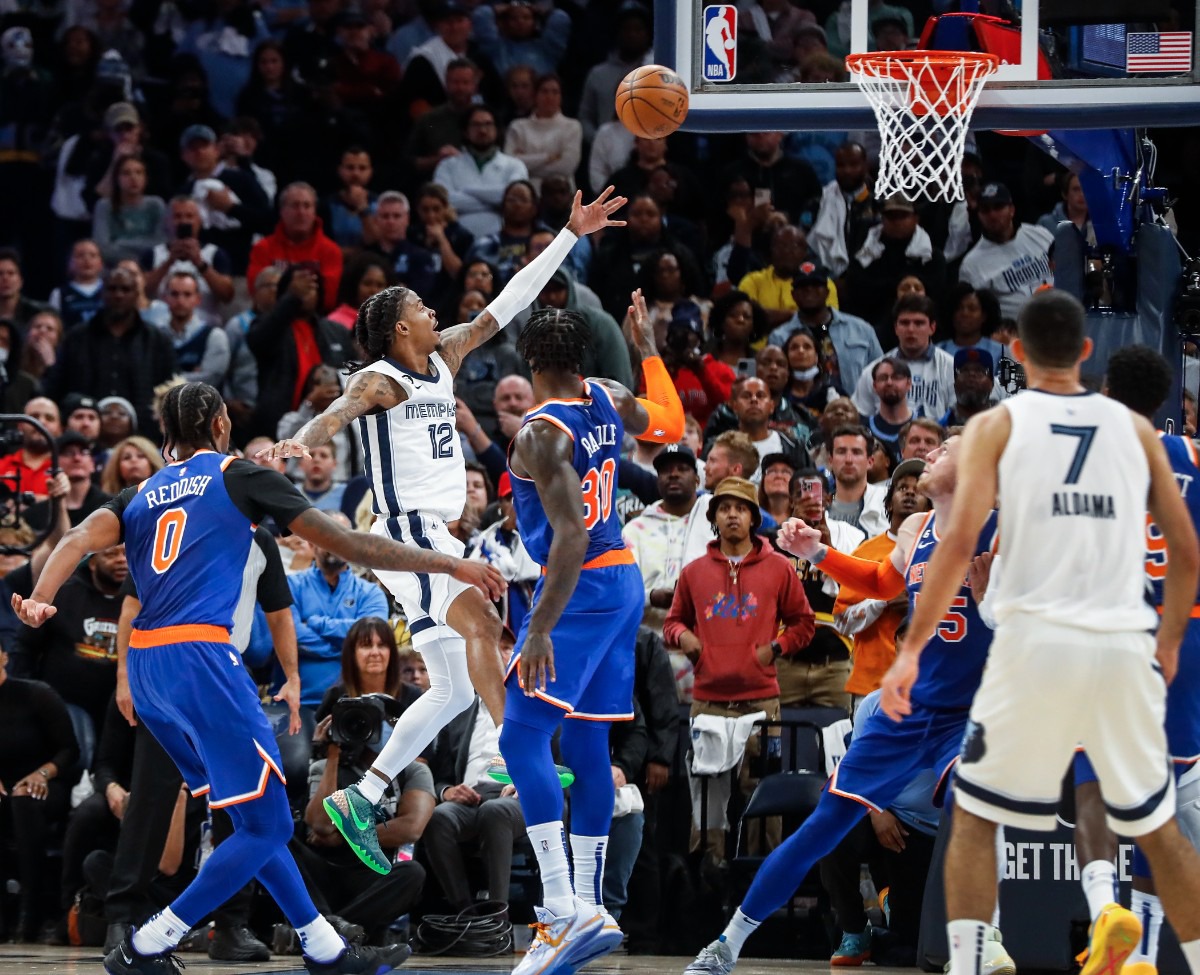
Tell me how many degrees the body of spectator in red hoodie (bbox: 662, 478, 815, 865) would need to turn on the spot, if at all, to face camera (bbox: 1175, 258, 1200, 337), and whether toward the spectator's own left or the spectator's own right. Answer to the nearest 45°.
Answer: approximately 90° to the spectator's own left

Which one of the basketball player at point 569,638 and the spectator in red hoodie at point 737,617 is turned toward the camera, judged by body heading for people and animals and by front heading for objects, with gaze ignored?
the spectator in red hoodie

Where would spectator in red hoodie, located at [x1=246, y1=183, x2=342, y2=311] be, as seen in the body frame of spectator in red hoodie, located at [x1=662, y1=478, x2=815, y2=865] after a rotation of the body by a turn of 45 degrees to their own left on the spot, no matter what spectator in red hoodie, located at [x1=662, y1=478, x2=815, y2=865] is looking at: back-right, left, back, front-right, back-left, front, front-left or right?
back

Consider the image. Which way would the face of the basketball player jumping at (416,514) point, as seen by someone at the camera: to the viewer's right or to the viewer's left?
to the viewer's right

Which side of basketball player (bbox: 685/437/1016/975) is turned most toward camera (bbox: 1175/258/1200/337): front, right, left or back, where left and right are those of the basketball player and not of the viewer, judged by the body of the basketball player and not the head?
back

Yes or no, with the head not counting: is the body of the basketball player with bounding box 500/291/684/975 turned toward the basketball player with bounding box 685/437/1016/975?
no

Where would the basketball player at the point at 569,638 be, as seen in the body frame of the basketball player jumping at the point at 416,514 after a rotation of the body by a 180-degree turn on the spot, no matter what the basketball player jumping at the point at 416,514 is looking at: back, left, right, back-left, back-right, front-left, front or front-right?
back

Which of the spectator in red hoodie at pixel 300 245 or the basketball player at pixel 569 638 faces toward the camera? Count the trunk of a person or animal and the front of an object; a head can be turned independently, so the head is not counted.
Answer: the spectator in red hoodie

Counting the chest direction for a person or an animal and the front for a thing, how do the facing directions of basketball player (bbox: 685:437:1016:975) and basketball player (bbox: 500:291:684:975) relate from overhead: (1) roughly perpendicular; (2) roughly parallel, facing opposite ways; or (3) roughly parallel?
roughly perpendicular

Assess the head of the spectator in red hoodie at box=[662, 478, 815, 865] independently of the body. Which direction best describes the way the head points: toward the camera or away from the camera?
toward the camera

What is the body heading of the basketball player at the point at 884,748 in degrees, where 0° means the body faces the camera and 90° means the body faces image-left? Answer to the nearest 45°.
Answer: approximately 45°

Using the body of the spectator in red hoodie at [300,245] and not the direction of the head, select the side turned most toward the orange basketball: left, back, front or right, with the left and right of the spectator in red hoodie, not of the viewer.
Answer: front

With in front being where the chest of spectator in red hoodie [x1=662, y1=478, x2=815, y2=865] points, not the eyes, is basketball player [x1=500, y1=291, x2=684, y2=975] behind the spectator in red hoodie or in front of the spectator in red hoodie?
in front

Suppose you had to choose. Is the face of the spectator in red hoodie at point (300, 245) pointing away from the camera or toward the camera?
toward the camera

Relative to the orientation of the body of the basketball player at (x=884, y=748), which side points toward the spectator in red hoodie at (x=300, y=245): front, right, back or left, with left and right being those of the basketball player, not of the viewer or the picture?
right

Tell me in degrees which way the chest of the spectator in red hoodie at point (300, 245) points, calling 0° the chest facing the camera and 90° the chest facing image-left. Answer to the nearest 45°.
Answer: approximately 0°

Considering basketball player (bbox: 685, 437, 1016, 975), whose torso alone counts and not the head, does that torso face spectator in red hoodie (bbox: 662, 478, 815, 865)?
no

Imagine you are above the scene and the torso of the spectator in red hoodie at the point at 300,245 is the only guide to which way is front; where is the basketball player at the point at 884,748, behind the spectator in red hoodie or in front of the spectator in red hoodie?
in front

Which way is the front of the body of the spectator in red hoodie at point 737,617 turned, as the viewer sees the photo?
toward the camera
